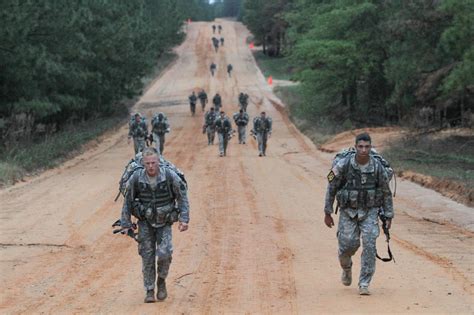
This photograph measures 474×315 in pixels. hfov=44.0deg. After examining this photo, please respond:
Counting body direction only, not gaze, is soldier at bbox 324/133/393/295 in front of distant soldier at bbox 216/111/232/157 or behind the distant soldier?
in front

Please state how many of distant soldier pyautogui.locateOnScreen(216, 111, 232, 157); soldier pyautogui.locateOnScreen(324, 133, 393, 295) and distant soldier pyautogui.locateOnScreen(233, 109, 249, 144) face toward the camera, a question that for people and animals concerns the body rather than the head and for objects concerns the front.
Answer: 3

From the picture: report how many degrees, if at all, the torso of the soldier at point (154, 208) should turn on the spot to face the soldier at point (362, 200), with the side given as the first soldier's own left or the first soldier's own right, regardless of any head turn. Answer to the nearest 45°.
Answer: approximately 90° to the first soldier's own left

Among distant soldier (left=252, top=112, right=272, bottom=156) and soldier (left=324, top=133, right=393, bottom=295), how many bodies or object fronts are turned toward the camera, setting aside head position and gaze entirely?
2
